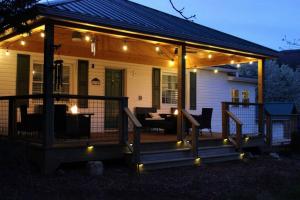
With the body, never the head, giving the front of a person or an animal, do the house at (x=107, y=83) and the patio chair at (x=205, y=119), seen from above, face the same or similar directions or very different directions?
very different directions

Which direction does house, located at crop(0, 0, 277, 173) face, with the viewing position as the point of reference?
facing the viewer and to the right of the viewer

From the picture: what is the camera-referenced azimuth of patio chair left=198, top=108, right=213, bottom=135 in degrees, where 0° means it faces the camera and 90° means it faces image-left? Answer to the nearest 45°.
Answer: approximately 135°
